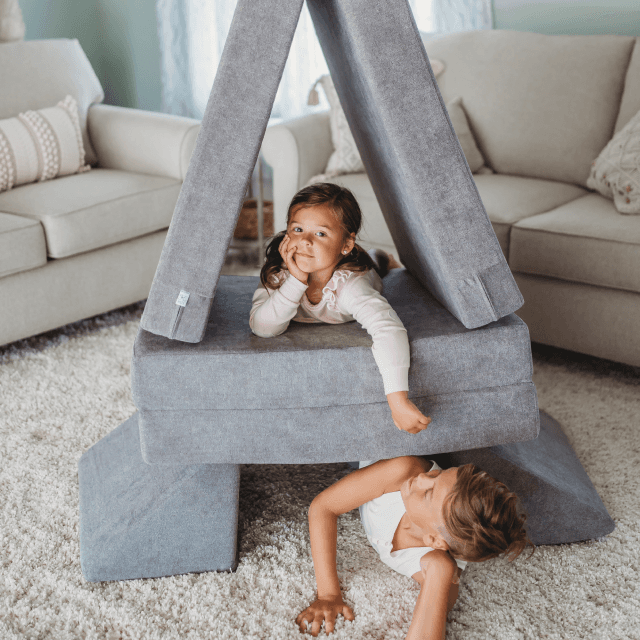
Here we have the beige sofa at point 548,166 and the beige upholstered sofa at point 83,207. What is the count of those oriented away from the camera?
0

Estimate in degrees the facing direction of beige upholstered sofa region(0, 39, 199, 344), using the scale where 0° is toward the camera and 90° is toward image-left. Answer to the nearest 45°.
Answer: approximately 315°

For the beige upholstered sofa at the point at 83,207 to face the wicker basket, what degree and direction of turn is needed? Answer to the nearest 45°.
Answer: approximately 90° to its left

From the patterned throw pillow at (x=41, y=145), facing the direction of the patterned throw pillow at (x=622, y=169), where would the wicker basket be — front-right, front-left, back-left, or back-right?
front-left

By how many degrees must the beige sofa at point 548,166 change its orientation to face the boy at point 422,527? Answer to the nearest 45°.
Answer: approximately 45° to its left

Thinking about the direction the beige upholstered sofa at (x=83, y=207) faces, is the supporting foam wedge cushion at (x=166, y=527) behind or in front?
in front

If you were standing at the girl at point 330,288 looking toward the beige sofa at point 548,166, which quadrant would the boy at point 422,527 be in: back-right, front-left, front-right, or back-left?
back-right

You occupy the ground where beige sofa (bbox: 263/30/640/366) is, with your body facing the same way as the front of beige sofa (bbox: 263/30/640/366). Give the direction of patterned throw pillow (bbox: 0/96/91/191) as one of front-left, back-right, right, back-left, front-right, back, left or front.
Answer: front-right

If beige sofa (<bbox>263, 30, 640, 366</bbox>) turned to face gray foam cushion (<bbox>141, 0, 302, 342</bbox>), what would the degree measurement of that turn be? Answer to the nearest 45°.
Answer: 0° — it already faces it

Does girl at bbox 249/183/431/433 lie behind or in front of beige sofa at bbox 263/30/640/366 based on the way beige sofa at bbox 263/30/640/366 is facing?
in front

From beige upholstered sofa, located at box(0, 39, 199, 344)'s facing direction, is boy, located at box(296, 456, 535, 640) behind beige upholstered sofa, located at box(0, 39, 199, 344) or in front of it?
in front
